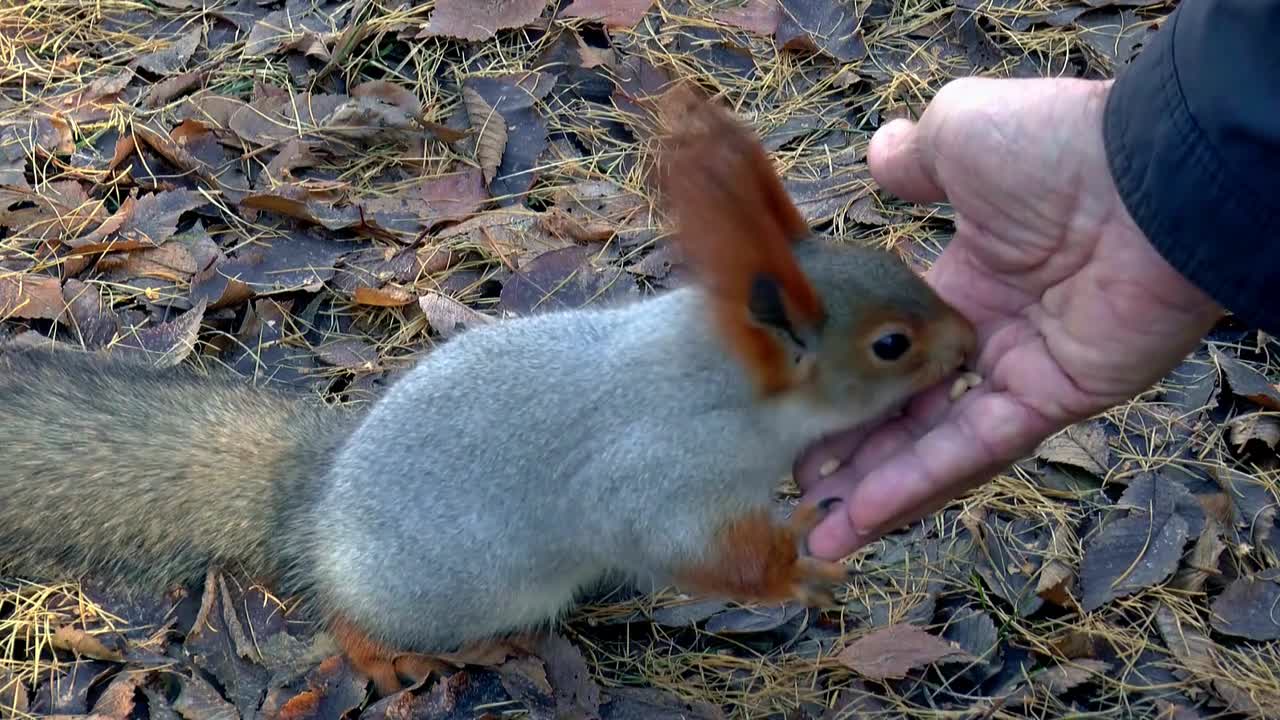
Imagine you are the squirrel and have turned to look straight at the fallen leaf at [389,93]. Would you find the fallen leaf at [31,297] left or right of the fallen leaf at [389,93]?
left

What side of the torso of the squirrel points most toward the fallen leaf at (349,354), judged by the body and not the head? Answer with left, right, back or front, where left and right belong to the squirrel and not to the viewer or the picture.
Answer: left

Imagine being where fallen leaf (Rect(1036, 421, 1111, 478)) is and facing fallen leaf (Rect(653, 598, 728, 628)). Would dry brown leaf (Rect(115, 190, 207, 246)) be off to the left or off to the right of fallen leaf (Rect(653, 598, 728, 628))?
right

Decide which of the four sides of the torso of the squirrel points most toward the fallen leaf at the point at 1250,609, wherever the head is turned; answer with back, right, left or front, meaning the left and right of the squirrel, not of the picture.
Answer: front

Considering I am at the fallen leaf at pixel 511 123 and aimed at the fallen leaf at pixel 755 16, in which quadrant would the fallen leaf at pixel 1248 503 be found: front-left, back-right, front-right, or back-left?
front-right

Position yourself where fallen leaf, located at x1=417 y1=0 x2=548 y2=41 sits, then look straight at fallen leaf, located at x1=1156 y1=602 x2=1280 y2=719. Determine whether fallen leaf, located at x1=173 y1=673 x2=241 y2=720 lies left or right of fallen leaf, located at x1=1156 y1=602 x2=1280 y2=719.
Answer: right

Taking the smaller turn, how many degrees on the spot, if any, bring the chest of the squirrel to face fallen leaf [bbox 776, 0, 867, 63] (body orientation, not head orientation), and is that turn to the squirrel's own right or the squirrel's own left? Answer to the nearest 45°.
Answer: approximately 45° to the squirrel's own left

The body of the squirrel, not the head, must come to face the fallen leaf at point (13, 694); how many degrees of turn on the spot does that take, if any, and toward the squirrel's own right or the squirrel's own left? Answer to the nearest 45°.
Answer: approximately 180°

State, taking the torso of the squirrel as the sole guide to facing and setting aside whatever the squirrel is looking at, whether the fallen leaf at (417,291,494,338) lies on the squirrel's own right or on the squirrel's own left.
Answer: on the squirrel's own left

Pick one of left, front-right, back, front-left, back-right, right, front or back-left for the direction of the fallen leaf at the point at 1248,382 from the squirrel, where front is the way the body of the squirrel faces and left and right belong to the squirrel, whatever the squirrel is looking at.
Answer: front

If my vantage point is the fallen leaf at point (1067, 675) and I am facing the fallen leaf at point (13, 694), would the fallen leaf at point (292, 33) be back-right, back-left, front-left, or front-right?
front-right

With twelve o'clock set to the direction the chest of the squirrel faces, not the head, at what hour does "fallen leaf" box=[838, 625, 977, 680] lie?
The fallen leaf is roughly at 1 o'clock from the squirrel.

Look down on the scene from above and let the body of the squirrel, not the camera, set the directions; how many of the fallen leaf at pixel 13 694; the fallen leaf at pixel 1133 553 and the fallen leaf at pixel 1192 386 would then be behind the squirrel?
1

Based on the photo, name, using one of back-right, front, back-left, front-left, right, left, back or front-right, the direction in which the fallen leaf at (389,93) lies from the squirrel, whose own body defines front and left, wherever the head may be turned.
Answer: left

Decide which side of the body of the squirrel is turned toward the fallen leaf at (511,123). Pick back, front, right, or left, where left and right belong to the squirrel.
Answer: left

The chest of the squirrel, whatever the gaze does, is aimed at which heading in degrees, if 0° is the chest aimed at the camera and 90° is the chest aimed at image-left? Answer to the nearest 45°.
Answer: approximately 270°

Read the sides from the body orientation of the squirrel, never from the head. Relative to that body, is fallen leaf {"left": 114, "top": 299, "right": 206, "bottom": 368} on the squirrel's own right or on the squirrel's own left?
on the squirrel's own left

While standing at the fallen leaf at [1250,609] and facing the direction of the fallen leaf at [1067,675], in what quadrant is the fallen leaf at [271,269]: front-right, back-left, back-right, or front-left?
front-right
